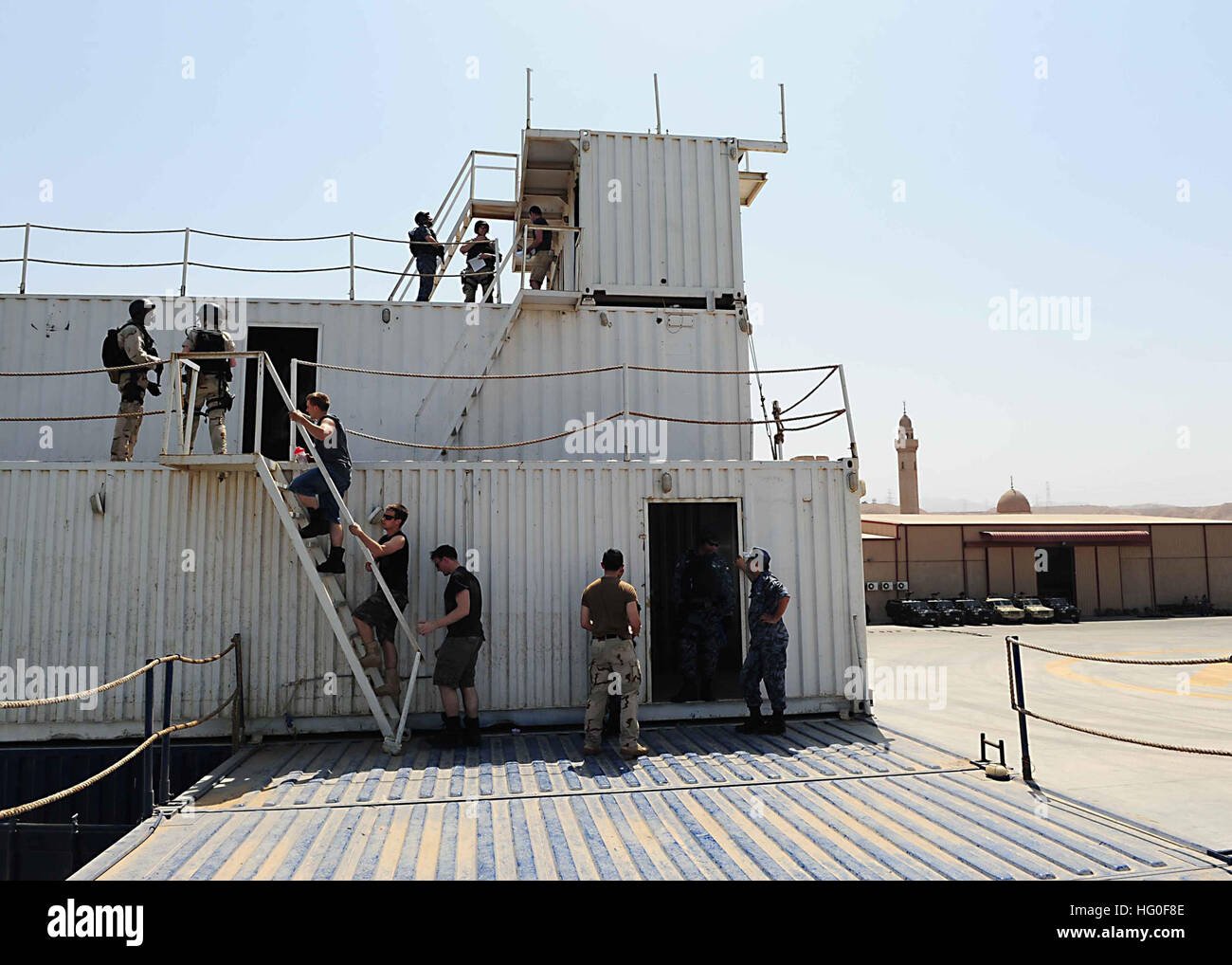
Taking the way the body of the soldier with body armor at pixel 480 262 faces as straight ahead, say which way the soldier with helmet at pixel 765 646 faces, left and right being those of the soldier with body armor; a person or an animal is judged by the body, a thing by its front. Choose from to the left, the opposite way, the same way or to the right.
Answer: to the right

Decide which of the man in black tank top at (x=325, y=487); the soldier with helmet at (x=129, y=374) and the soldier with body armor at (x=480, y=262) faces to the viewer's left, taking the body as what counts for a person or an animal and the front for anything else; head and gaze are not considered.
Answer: the man in black tank top

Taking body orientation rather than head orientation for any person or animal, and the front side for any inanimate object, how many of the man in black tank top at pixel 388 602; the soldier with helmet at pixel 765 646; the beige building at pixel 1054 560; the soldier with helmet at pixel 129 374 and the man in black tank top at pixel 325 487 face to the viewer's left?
3

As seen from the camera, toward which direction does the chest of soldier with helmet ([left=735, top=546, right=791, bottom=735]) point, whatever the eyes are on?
to the viewer's left

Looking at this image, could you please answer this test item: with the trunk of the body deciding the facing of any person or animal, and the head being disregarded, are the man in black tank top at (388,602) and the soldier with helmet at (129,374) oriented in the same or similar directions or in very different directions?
very different directions

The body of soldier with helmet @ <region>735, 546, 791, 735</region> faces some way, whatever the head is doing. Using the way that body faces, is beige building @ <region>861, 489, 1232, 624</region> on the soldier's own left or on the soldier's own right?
on the soldier's own right

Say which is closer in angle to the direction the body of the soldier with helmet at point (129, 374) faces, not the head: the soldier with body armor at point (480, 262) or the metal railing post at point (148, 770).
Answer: the soldier with body armor

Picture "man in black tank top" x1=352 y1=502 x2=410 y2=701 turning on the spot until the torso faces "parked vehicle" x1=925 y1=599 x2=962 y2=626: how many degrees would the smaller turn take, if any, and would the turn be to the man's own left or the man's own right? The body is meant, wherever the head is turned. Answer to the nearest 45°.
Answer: approximately 135° to the man's own right

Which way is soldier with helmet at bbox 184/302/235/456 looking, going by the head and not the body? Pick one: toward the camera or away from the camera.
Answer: away from the camera

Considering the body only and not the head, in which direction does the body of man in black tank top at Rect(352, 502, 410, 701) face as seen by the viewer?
to the viewer's left

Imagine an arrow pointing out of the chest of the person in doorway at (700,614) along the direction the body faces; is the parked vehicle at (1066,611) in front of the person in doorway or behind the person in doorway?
behind

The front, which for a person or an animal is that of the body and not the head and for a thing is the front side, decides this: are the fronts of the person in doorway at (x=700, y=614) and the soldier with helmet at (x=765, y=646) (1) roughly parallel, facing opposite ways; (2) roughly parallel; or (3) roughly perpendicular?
roughly perpendicular

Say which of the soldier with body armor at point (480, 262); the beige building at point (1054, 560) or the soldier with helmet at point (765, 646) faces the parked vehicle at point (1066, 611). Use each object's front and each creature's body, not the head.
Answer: the beige building

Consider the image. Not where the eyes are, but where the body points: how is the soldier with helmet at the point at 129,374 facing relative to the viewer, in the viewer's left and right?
facing to the right of the viewer
